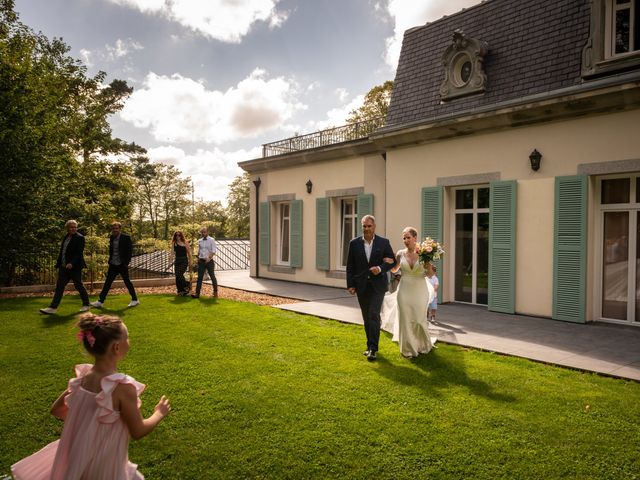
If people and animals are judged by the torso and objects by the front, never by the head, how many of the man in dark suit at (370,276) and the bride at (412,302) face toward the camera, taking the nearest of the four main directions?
2

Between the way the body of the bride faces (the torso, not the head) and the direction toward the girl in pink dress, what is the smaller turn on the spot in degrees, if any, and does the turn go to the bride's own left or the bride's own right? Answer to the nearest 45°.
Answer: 0° — they already face them

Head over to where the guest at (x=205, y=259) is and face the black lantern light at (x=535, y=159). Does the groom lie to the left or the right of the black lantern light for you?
right

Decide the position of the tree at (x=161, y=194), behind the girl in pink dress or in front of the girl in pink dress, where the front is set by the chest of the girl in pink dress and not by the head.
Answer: in front

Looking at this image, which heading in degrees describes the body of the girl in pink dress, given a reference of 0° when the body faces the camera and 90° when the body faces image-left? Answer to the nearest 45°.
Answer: approximately 225°

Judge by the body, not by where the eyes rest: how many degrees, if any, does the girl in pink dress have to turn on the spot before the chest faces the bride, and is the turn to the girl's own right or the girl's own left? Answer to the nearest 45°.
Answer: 0° — they already face them

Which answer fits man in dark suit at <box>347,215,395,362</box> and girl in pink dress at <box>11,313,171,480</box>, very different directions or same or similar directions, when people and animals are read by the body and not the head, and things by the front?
very different directions

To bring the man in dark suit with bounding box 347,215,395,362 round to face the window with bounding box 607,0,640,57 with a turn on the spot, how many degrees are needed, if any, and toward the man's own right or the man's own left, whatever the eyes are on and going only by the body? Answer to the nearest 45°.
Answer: approximately 135° to the man's own left

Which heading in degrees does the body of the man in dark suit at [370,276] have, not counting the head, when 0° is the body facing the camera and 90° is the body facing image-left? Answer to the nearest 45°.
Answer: approximately 0°

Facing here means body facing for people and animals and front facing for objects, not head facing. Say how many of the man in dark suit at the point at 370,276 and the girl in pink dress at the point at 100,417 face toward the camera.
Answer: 1
